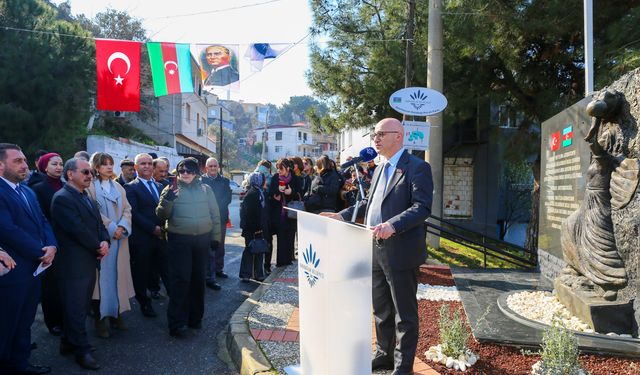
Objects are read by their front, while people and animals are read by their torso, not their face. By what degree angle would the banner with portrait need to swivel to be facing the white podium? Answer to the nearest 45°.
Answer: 0° — it already faces it

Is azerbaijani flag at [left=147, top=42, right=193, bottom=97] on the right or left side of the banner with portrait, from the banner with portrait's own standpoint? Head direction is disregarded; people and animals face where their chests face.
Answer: on its right

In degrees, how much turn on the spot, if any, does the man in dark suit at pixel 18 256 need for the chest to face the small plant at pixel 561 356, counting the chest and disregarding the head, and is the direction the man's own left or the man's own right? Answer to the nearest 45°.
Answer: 0° — they already face it
